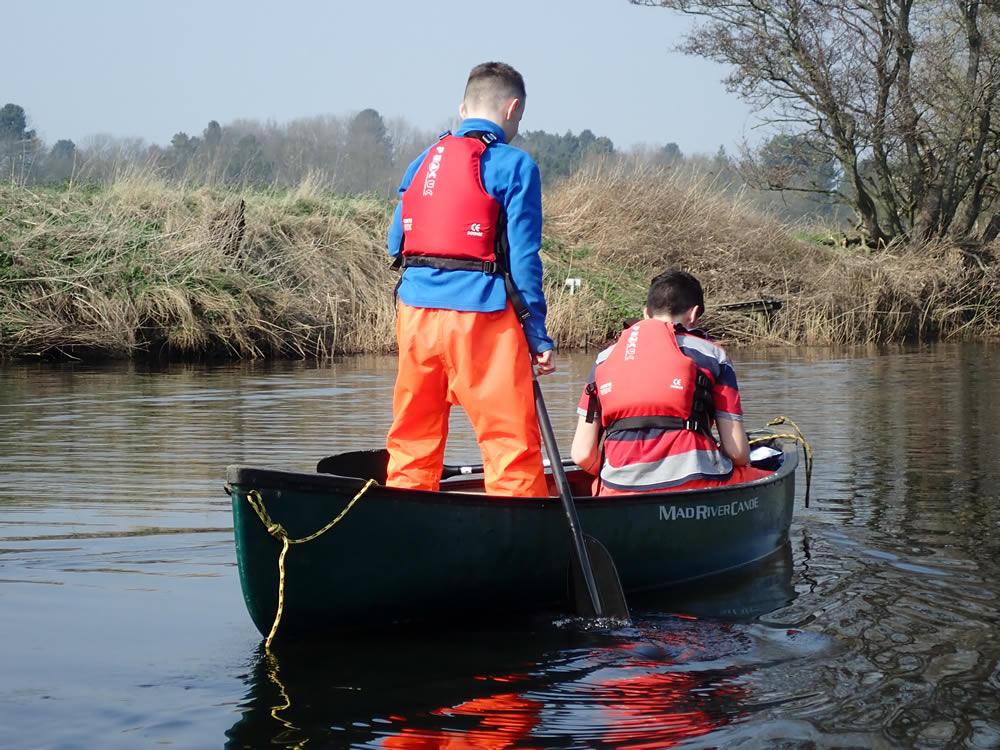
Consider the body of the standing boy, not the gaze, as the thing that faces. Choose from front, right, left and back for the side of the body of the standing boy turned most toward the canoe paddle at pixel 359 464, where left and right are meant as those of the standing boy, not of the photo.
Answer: left

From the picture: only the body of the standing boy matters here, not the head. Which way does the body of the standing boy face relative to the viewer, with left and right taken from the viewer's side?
facing away from the viewer and to the right of the viewer
